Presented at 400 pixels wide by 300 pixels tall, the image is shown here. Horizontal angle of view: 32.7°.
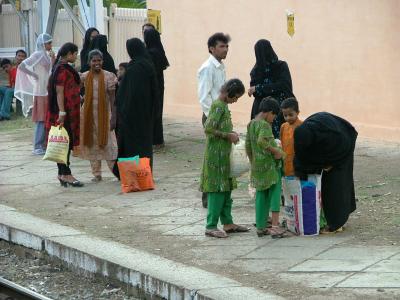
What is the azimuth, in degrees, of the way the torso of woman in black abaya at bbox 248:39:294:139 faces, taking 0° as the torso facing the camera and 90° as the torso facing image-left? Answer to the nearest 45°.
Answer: approximately 45°

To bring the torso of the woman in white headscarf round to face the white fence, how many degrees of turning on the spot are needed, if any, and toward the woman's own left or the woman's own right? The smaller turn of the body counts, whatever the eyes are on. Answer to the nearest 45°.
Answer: approximately 90° to the woman's own left

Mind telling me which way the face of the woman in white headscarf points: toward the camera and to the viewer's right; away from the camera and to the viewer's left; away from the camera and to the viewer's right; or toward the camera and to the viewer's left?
toward the camera and to the viewer's right

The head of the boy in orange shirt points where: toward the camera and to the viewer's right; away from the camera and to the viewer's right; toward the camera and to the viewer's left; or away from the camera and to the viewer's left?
toward the camera and to the viewer's left

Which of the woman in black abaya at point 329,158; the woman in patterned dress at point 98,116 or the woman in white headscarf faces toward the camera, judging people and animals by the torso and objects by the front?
the woman in patterned dress

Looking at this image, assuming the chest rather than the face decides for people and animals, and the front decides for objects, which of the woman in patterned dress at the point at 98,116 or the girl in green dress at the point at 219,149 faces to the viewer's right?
the girl in green dress

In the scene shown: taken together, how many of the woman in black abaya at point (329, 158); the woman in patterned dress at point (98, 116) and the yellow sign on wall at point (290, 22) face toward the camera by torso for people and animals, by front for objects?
2

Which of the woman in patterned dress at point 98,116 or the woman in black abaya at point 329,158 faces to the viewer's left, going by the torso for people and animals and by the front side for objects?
the woman in black abaya

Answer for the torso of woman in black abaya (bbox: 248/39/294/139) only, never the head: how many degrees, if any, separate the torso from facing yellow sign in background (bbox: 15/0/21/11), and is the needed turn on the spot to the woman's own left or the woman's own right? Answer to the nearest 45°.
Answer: approximately 90° to the woman's own right

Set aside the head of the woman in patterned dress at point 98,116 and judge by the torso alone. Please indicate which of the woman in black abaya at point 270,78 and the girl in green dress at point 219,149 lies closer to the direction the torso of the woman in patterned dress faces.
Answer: the girl in green dress

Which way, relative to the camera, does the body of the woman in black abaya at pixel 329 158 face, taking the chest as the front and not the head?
to the viewer's left

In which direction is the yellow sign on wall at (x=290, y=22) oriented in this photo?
toward the camera

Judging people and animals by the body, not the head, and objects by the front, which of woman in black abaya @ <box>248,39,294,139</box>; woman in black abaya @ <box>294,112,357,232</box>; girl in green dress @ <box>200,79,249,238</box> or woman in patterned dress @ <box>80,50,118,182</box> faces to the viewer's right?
the girl in green dress
